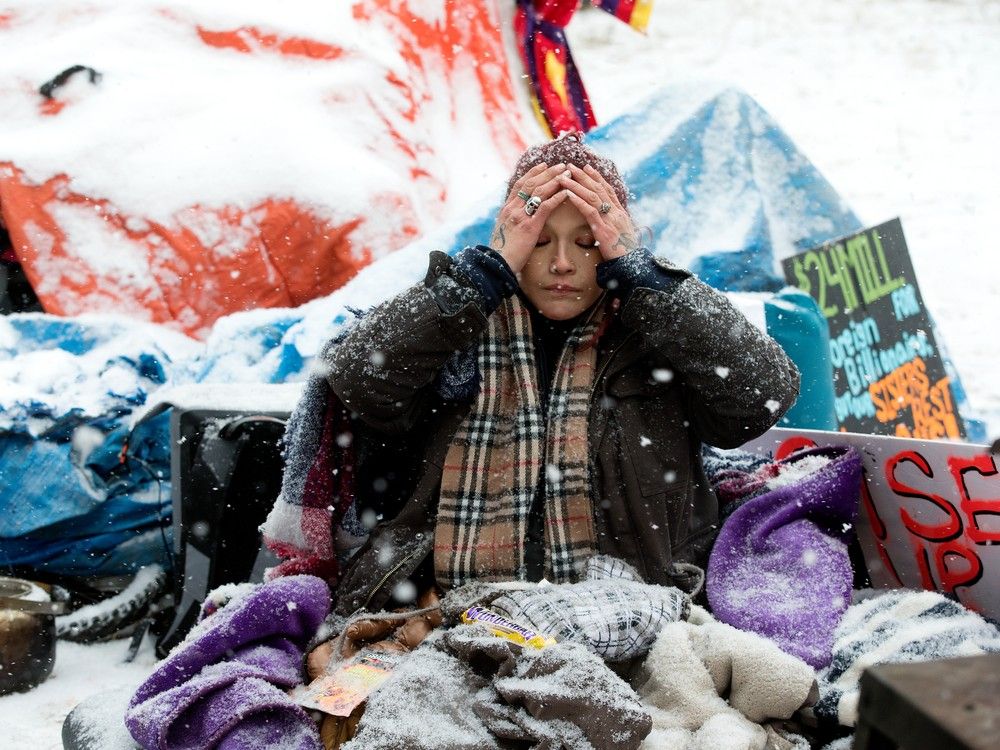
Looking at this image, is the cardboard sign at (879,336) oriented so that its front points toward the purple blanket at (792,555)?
yes

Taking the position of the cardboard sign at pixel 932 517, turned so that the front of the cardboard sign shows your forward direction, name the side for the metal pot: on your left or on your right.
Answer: on your right

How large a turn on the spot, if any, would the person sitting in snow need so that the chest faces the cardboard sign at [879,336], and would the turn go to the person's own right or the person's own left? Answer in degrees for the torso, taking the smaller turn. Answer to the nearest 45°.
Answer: approximately 135° to the person's own left

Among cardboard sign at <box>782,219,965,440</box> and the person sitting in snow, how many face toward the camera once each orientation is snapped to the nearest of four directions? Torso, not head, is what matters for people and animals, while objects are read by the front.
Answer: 2

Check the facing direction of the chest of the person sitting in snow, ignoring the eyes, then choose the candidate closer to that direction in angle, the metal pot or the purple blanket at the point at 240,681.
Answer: the purple blanket

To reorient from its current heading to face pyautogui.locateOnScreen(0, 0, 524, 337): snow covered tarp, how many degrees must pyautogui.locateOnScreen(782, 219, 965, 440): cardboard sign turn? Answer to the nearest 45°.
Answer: approximately 90° to its right

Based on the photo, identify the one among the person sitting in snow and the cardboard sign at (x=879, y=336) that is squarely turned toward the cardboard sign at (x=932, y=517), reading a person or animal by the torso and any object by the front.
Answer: the cardboard sign at (x=879, y=336)
